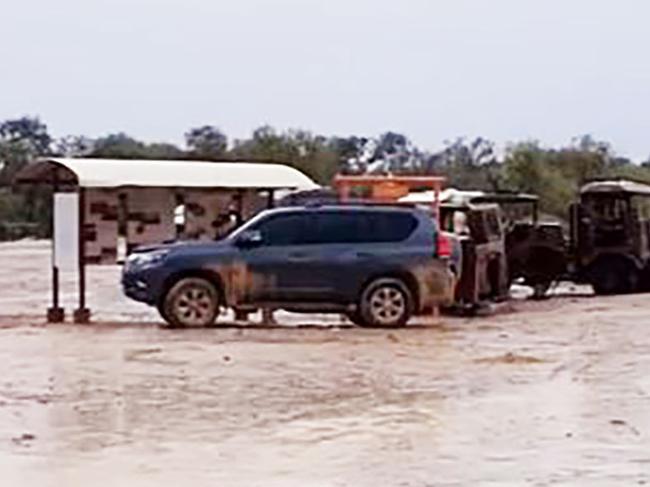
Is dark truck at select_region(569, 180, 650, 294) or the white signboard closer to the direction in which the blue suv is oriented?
the white signboard

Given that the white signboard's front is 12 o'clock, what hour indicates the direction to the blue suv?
The blue suv is roughly at 10 o'clock from the white signboard.

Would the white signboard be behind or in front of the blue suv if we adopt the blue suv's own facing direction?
in front

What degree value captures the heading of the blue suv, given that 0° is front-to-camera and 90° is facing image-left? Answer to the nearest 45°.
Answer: approximately 90°

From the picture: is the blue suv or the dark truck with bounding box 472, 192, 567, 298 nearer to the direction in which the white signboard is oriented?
the blue suv

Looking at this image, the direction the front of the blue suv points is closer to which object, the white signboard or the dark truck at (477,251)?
the white signboard

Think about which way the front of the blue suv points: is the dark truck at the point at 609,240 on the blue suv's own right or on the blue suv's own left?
on the blue suv's own right

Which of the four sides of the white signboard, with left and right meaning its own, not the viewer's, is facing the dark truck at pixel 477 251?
left

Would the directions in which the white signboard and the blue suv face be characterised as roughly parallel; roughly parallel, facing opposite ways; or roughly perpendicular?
roughly perpendicular

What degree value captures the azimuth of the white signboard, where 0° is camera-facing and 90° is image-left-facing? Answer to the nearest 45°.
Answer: approximately 0°

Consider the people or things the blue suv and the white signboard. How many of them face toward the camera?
1
